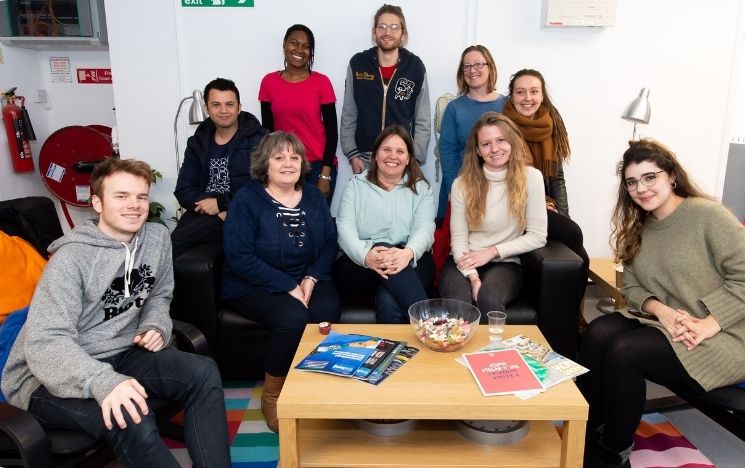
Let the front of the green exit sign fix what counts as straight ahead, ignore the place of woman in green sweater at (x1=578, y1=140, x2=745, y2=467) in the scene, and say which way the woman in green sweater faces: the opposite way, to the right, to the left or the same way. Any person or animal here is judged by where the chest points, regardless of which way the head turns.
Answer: to the right

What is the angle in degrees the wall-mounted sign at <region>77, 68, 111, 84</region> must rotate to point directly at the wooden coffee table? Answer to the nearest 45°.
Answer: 0° — it already faces it

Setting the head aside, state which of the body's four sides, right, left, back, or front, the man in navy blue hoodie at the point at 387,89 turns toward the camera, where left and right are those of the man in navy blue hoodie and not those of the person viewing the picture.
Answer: front

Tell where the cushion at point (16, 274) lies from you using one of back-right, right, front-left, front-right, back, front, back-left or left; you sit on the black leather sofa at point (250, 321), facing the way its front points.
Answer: front-right

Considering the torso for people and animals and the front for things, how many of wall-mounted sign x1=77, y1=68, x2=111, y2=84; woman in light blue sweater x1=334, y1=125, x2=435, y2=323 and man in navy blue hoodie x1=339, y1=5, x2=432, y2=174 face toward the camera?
3

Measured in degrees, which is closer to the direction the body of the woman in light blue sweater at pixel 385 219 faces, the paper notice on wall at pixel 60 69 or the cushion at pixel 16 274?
the cushion

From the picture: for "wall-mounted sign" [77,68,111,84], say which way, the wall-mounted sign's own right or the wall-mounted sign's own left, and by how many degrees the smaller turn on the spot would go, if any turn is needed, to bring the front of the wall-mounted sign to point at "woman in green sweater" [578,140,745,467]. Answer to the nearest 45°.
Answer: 0° — it already faces them

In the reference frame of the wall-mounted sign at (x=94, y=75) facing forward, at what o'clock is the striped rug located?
The striped rug is roughly at 11 o'clock from the wall-mounted sign.

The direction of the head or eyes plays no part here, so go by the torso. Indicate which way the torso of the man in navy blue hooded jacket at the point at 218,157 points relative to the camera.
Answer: toward the camera

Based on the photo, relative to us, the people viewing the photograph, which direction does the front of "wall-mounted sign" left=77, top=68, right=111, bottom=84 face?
facing the viewer
